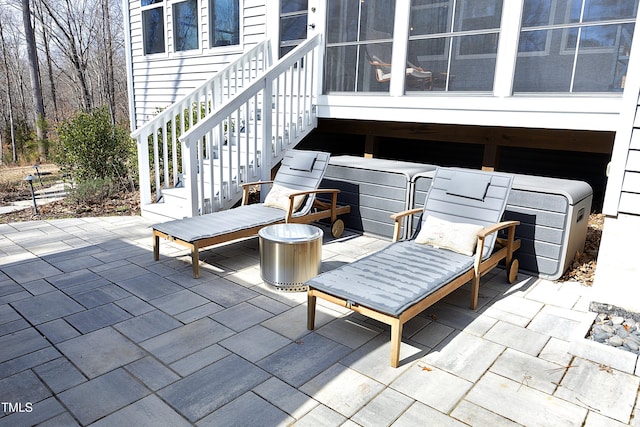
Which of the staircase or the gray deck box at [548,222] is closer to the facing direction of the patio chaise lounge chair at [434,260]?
the staircase

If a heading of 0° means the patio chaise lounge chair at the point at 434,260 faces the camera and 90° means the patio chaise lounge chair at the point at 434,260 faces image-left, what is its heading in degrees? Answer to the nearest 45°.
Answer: approximately 45°

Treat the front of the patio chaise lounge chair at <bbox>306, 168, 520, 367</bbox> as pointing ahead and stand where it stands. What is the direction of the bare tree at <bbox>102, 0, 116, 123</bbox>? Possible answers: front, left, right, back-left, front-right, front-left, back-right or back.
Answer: right

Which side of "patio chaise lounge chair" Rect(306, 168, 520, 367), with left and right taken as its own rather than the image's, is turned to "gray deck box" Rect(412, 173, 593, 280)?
back

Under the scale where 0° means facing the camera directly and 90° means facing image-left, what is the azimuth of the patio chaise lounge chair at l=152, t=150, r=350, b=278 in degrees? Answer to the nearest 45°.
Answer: approximately 45°

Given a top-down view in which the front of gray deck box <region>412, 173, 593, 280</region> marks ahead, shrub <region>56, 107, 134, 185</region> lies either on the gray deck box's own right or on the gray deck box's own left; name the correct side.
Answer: on the gray deck box's own right

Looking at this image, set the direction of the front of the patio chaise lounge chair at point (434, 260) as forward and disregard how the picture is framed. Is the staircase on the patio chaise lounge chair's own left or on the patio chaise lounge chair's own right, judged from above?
on the patio chaise lounge chair's own right

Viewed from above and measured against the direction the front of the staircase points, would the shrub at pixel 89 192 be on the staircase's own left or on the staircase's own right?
on the staircase's own right

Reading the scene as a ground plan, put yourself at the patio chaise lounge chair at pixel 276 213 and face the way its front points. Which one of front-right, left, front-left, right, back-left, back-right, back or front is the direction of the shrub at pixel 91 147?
right

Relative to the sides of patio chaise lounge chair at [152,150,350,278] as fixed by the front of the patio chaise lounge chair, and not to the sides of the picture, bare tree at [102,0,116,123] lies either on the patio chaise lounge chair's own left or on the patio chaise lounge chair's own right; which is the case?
on the patio chaise lounge chair's own right
